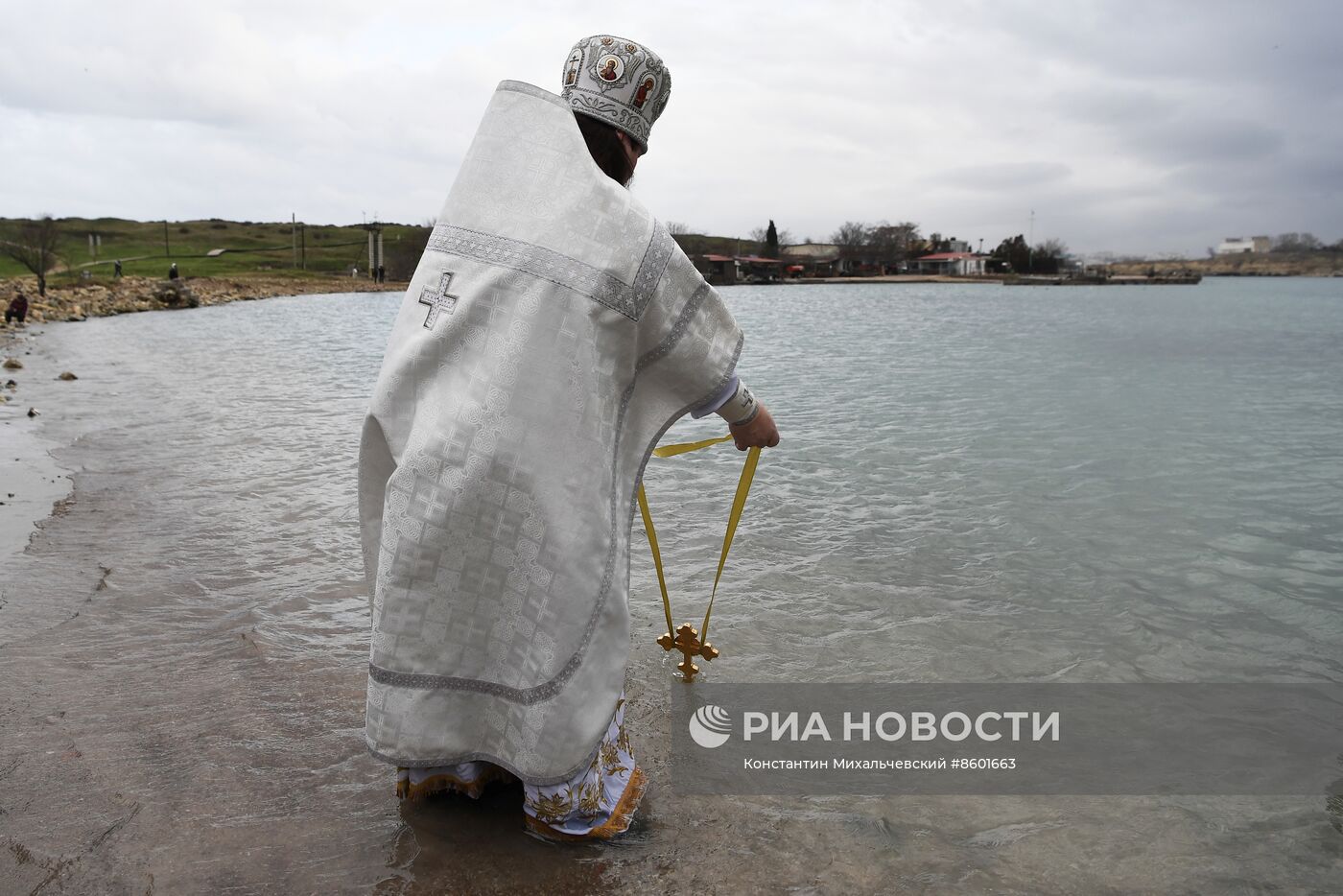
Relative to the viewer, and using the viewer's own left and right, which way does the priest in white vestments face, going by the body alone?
facing away from the viewer and to the right of the viewer

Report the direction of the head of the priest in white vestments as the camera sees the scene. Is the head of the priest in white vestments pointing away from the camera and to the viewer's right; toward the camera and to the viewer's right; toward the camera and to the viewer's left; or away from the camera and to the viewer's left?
away from the camera and to the viewer's right

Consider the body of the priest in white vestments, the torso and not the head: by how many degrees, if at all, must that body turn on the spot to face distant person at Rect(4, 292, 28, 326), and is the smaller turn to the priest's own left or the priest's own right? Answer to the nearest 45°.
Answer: approximately 90° to the priest's own left

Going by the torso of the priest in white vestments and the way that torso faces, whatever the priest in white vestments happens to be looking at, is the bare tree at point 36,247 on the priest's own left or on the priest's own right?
on the priest's own left
